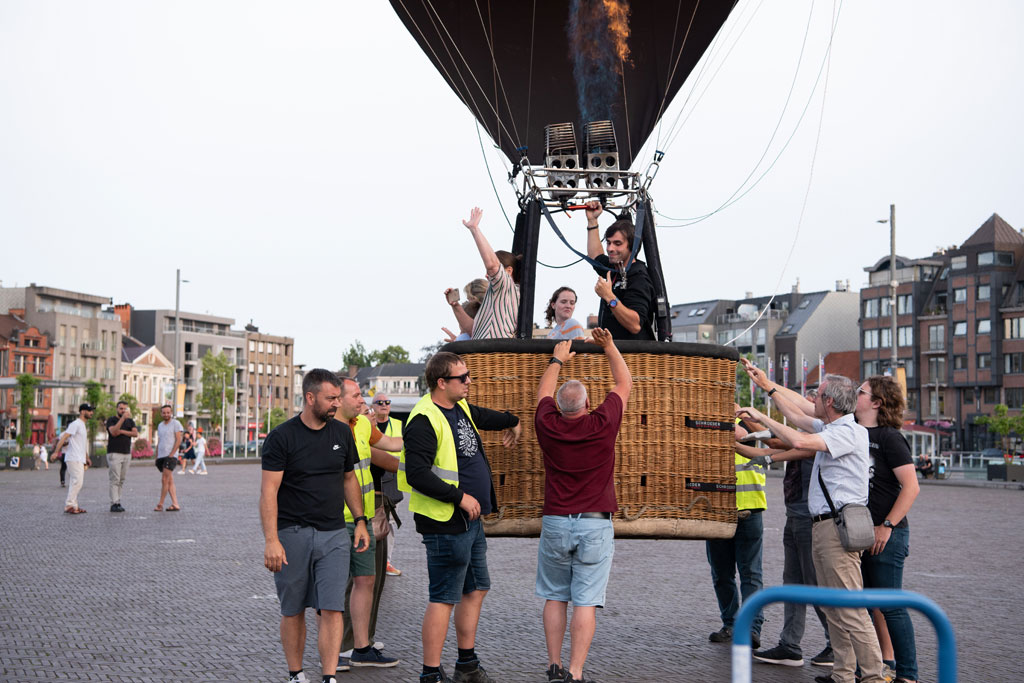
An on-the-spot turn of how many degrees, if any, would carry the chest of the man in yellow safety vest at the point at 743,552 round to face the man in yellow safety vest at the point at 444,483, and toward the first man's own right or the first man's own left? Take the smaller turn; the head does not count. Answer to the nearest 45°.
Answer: approximately 45° to the first man's own left

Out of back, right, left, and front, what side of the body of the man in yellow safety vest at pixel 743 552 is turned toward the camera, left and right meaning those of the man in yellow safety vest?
left

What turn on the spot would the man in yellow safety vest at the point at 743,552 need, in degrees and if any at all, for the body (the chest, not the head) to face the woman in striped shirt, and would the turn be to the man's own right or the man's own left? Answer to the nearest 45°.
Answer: approximately 45° to the man's own left

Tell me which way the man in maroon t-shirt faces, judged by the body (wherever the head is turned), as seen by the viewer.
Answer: away from the camera

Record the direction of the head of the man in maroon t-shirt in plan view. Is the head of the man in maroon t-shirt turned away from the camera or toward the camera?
away from the camera

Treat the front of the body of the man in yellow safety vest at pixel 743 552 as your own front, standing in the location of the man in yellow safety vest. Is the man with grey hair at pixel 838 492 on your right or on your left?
on your left

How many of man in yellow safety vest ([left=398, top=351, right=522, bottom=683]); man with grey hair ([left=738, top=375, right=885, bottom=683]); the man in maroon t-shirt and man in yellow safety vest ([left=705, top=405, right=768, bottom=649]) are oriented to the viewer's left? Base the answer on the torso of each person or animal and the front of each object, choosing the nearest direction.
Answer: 2

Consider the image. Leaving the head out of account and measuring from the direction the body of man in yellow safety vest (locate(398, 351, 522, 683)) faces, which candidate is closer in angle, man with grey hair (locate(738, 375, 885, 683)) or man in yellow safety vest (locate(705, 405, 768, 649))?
the man with grey hair

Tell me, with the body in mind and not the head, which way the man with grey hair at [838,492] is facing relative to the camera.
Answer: to the viewer's left
